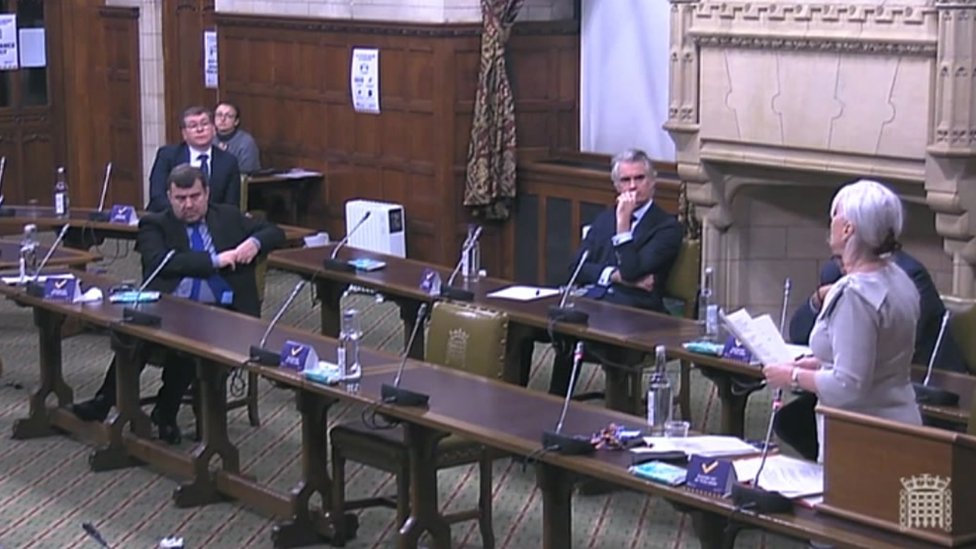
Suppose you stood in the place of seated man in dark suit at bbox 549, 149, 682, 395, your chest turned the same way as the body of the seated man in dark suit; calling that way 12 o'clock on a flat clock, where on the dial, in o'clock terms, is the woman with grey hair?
The woman with grey hair is roughly at 10 o'clock from the seated man in dark suit.

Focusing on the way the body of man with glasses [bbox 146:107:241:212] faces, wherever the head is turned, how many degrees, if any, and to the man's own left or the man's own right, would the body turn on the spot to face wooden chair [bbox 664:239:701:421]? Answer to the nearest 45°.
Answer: approximately 45° to the man's own left

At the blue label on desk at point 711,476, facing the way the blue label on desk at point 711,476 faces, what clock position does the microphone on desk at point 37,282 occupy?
The microphone on desk is roughly at 3 o'clock from the blue label on desk.

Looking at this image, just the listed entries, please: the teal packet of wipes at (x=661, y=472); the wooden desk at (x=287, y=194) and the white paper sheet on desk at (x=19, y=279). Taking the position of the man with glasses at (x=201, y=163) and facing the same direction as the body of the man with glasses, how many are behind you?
1

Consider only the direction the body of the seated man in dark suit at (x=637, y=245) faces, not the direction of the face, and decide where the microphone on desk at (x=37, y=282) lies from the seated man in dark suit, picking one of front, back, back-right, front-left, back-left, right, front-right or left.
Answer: front-right

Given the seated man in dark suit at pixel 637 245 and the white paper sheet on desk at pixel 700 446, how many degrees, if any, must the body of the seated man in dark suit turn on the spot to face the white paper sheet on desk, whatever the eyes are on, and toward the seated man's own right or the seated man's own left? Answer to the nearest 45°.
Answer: approximately 45° to the seated man's own left

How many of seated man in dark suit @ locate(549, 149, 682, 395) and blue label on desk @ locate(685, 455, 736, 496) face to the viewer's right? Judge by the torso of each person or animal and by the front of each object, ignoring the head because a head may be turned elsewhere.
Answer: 0

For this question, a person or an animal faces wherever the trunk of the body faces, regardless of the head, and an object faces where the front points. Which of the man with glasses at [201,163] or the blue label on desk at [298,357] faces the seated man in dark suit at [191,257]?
the man with glasses

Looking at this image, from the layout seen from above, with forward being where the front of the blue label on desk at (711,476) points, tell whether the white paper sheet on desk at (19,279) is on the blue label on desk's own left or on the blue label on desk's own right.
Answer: on the blue label on desk's own right

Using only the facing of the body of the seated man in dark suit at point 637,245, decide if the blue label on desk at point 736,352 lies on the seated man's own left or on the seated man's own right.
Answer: on the seated man's own left

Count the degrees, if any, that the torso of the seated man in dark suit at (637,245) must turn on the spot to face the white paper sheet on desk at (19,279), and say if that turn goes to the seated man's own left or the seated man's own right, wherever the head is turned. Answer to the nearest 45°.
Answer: approximately 45° to the seated man's own right

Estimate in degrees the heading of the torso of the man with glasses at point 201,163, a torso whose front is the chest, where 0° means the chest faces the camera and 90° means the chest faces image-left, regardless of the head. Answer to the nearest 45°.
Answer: approximately 0°

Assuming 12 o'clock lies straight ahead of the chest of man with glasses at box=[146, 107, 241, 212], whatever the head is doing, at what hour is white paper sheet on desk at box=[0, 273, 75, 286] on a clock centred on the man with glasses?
The white paper sheet on desk is roughly at 1 o'clock from the man with glasses.

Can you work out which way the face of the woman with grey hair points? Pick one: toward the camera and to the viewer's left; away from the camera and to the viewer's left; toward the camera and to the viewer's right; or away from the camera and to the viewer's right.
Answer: away from the camera and to the viewer's left

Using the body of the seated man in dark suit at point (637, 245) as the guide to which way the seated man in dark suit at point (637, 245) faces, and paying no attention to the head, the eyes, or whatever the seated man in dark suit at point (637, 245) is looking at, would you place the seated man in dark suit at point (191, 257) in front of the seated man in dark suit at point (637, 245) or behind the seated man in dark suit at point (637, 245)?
in front
